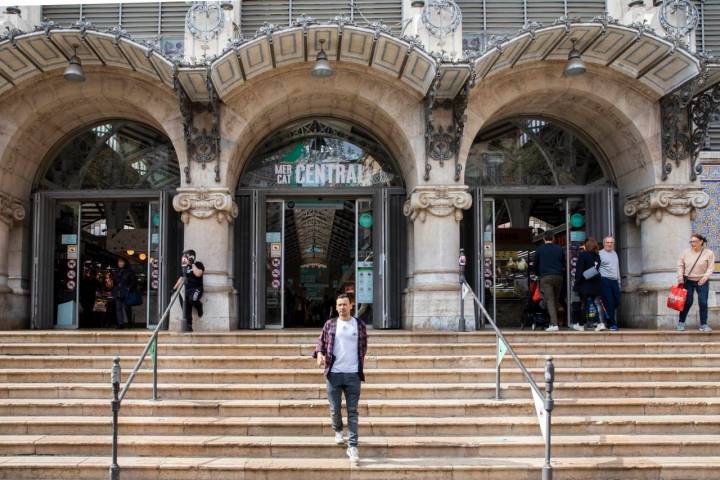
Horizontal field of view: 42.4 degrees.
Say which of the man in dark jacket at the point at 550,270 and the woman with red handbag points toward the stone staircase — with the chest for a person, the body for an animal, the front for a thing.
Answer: the woman with red handbag

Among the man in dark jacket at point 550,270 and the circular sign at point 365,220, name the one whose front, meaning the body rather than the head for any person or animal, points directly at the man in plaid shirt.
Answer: the circular sign

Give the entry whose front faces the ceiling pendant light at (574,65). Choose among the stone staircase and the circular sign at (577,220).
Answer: the circular sign

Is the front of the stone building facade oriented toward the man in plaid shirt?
yes

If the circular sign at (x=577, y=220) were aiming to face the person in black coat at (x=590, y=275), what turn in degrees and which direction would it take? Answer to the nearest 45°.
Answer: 0° — it already faces them
